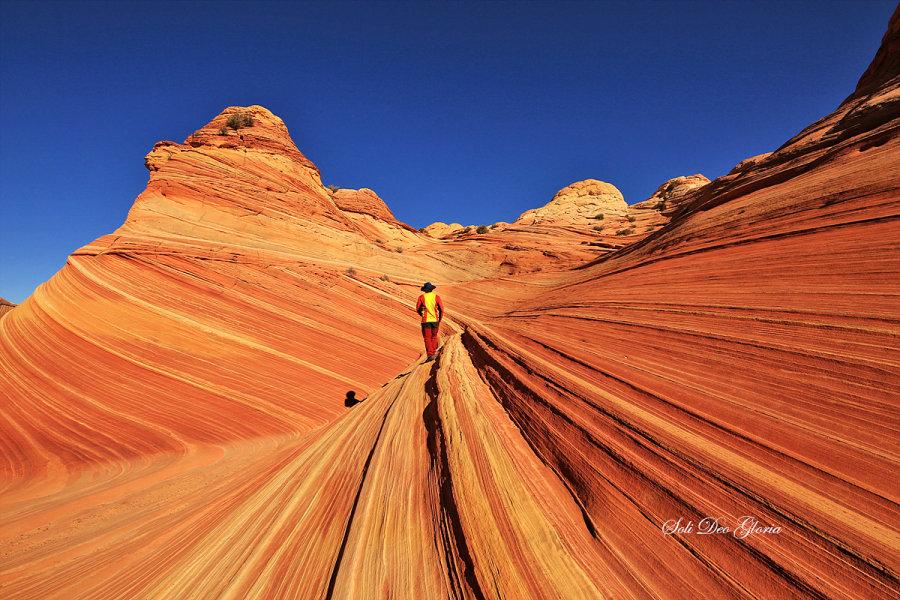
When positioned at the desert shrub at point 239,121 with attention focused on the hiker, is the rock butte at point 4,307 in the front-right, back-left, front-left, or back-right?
back-right

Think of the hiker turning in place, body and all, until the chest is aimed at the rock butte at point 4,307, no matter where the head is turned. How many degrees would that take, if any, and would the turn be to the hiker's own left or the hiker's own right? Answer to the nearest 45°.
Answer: approximately 45° to the hiker's own left

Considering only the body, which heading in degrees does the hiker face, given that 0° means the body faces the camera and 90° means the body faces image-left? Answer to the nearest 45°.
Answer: approximately 180°

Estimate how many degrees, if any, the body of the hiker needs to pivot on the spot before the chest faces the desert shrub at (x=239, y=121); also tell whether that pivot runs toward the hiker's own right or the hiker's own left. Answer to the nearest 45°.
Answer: approximately 45° to the hiker's own left

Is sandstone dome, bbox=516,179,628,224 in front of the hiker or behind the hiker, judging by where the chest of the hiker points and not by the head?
in front

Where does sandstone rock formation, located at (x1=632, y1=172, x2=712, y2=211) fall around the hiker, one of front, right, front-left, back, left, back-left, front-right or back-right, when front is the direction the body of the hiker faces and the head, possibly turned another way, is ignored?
front-right
